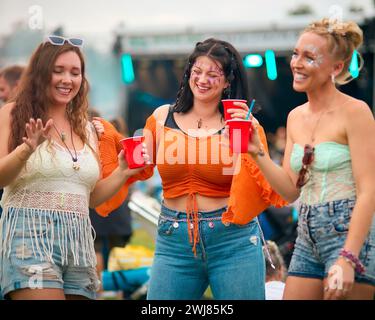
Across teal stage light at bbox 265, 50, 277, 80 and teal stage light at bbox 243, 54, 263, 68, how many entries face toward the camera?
2

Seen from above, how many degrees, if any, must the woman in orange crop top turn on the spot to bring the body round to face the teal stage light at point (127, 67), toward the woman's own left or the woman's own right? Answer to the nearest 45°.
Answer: approximately 180°

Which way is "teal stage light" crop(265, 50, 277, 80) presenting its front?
toward the camera

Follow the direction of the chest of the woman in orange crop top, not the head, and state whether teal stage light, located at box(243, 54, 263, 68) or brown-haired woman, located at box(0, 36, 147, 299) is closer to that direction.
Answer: the brown-haired woman

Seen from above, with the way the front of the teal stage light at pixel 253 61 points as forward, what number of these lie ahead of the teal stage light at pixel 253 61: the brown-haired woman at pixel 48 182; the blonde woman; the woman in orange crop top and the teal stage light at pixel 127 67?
3

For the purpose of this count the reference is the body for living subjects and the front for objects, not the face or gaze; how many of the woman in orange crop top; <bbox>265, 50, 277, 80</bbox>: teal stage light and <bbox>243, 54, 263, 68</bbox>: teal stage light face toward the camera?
3

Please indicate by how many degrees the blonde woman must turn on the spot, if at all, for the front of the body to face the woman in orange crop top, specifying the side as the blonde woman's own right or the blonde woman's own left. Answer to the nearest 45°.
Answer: approximately 90° to the blonde woman's own right

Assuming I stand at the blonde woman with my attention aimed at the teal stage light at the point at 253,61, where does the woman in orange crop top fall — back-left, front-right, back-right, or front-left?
front-left

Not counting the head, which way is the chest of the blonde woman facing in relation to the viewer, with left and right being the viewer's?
facing the viewer and to the left of the viewer

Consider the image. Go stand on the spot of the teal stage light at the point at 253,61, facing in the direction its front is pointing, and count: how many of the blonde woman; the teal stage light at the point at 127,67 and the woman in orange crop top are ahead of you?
2

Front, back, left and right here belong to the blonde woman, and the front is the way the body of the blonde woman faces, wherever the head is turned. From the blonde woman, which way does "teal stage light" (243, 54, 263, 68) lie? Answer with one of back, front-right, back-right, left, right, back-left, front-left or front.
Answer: back-right

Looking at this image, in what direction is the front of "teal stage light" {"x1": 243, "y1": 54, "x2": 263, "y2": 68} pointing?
toward the camera

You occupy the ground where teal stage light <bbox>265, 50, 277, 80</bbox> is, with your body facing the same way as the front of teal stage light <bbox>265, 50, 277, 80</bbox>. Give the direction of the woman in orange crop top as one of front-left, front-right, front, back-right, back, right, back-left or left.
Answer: front

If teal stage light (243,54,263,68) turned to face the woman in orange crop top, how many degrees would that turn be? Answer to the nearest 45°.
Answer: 0° — it already faces them

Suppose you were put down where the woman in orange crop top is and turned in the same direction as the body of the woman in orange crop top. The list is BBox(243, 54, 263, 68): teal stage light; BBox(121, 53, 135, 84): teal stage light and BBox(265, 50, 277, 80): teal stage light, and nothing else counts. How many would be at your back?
3
